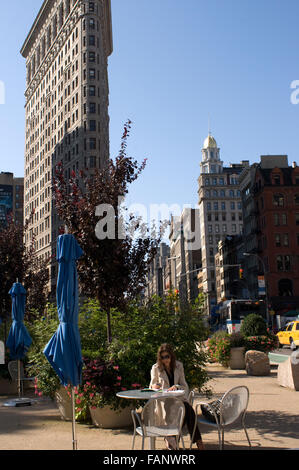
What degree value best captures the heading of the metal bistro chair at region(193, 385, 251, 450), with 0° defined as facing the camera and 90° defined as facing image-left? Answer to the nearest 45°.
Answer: approximately 135°

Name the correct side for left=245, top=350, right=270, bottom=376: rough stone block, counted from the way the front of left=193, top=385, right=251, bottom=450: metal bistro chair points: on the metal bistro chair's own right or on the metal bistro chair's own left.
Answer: on the metal bistro chair's own right

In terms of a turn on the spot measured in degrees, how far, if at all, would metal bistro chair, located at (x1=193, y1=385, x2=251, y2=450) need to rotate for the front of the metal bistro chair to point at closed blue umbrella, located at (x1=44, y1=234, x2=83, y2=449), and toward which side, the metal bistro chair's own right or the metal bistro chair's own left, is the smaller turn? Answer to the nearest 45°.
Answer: approximately 45° to the metal bistro chair's own left

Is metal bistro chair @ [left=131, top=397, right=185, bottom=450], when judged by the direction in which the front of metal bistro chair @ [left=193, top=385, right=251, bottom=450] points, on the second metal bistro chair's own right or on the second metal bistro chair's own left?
on the second metal bistro chair's own left

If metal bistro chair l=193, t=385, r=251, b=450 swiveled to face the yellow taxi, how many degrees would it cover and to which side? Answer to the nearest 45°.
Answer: approximately 45° to its right

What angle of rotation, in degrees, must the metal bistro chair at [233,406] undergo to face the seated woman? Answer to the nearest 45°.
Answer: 0° — it already faces them

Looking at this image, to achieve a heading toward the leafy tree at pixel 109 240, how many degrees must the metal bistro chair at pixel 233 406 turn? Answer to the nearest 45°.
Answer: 0° — it already faces it

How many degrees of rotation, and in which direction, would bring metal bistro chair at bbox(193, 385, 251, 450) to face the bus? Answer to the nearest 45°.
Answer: approximately 45° to its right
